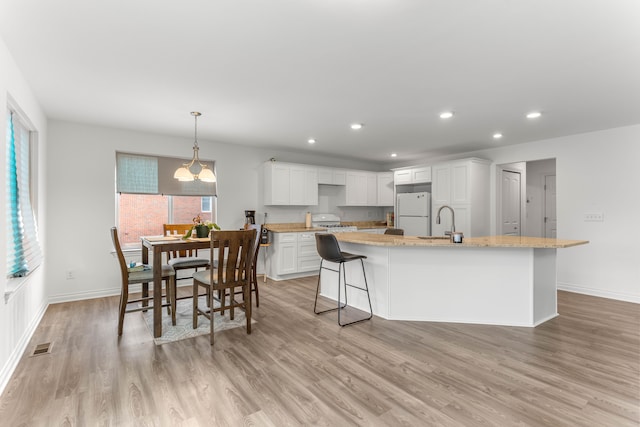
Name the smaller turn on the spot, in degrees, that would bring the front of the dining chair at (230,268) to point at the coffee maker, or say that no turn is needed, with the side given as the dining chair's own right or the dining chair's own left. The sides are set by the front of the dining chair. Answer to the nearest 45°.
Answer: approximately 45° to the dining chair's own right

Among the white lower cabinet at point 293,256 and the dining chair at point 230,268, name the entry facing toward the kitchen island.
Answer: the white lower cabinet

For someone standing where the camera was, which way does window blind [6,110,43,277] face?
facing to the right of the viewer

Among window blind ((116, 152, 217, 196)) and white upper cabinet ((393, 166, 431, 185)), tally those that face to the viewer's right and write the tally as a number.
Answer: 0

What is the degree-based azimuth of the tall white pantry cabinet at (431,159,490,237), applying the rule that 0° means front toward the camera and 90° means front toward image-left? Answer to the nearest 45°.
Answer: approximately 45°

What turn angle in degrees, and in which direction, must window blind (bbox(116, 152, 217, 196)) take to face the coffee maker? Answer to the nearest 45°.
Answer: approximately 90° to its left

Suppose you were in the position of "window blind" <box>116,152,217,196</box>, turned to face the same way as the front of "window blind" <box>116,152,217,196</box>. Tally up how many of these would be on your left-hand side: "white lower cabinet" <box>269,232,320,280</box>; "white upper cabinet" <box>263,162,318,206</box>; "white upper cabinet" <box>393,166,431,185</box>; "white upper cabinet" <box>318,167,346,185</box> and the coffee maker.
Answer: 5

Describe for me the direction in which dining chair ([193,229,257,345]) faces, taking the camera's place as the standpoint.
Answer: facing away from the viewer and to the left of the viewer

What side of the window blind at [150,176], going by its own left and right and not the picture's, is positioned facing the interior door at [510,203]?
left

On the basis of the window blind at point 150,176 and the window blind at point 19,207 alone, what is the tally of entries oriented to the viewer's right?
1
